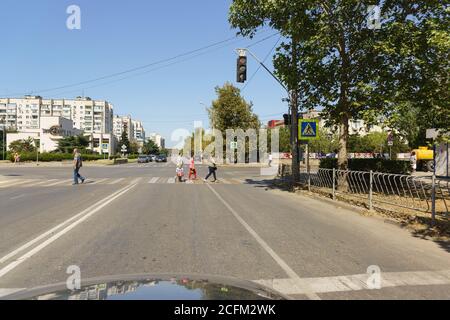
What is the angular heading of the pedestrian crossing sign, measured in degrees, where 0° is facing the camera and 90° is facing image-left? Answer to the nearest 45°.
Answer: approximately 0°

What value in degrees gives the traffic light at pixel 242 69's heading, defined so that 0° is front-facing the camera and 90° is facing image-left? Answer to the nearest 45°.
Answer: approximately 0°

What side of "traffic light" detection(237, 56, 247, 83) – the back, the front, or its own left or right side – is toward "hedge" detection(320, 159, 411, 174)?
left

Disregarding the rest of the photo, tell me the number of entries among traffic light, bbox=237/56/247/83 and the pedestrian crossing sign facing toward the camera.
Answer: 2

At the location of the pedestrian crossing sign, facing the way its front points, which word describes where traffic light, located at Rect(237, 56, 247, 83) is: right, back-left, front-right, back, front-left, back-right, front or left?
right

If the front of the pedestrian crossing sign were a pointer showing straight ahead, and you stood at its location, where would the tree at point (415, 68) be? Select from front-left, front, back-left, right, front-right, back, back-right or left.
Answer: front-left

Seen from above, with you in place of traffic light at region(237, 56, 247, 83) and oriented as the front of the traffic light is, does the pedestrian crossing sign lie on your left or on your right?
on your left

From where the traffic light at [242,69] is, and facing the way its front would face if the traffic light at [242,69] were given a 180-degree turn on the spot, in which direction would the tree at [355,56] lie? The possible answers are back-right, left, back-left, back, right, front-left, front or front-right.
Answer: back-right

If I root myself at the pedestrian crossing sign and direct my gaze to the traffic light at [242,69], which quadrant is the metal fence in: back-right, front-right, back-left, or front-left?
back-left

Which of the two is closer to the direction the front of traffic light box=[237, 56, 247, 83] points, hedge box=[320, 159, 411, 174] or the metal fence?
the metal fence

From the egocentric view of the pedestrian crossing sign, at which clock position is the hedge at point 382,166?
The hedge is roughly at 8 o'clock from the pedestrian crossing sign.

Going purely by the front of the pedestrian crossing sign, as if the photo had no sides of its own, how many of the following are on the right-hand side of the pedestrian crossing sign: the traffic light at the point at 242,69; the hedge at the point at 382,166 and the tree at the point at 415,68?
1
